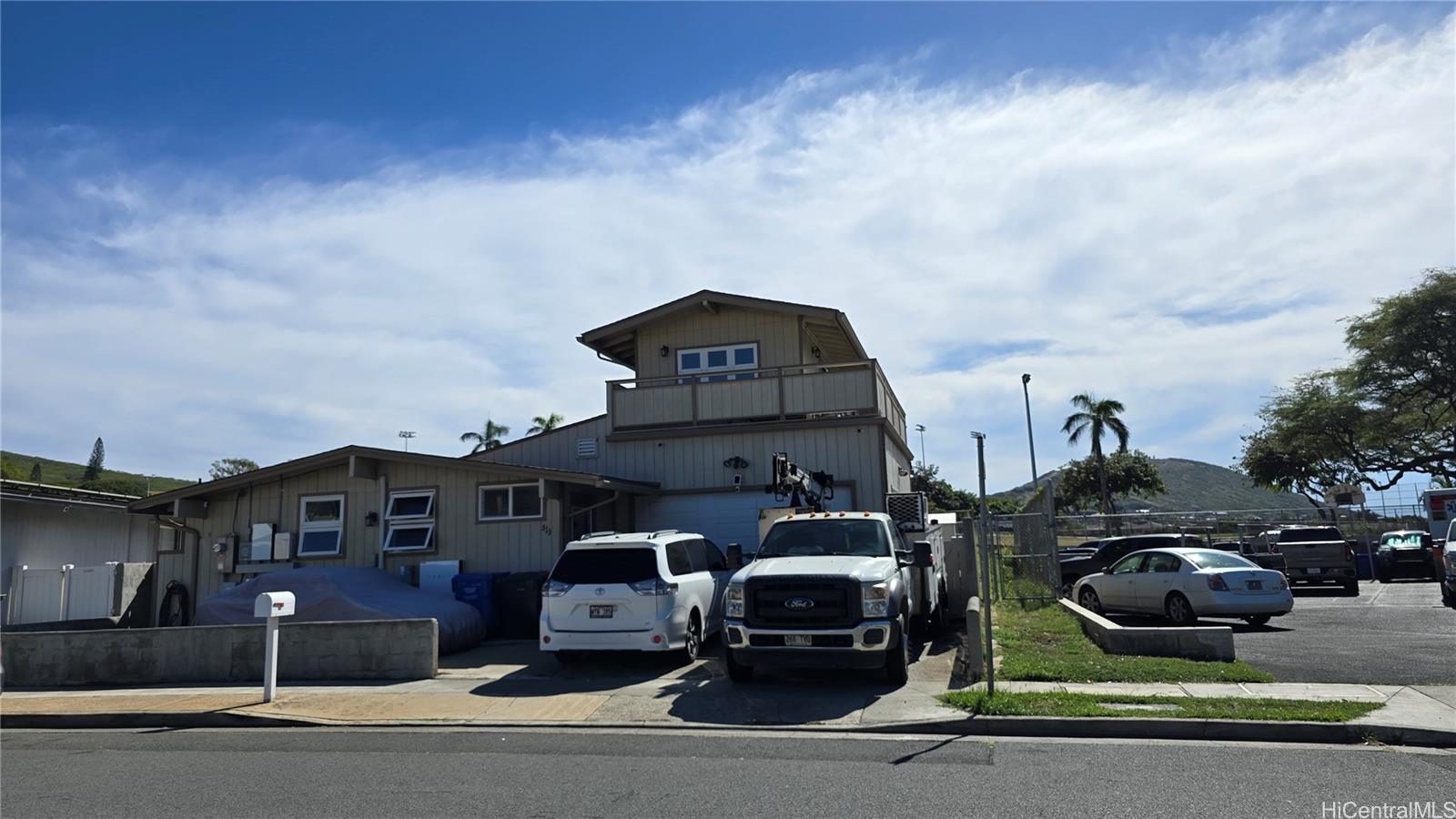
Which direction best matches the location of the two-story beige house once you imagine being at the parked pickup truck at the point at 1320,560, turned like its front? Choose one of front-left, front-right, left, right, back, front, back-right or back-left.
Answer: back-left

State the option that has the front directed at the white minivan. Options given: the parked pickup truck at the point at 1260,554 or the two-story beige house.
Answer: the two-story beige house

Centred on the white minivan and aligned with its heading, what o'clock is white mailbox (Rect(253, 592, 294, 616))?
The white mailbox is roughly at 7 o'clock from the white minivan.

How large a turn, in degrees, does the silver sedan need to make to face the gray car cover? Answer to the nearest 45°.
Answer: approximately 90° to its left

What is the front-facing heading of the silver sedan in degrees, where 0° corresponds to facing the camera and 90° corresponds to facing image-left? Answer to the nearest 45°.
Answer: approximately 135°

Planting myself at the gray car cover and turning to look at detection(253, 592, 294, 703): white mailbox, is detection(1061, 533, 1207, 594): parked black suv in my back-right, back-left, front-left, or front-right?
back-left

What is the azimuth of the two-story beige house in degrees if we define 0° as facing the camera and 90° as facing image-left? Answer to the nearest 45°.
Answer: approximately 0°

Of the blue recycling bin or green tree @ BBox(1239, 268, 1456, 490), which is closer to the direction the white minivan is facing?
the green tree

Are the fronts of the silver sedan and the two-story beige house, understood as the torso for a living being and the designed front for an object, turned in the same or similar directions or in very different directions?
very different directions

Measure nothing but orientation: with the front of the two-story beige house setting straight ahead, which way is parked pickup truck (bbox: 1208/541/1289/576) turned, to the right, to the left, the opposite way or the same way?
the opposite way

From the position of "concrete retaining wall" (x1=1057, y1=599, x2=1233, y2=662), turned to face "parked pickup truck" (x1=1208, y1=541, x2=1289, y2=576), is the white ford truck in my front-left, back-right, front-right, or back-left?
back-left

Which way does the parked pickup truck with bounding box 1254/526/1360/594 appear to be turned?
away from the camera

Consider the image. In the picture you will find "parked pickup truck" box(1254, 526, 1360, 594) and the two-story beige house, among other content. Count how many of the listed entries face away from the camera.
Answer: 1

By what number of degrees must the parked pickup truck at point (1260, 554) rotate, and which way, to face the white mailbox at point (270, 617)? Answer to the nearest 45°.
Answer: approximately 90° to its left

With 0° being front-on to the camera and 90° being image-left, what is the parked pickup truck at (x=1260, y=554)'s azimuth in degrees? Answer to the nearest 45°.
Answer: approximately 135°

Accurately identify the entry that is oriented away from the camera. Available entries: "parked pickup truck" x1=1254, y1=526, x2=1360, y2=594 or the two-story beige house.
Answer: the parked pickup truck
